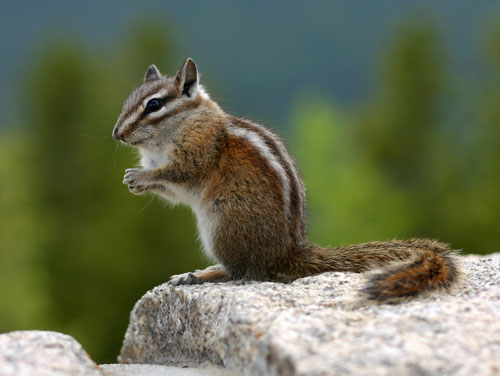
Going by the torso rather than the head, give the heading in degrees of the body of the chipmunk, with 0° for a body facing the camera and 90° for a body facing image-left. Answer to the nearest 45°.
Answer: approximately 90°

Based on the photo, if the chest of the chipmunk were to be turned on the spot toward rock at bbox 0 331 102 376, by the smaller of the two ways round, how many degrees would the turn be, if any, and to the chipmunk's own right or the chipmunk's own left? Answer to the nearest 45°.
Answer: approximately 45° to the chipmunk's own left
